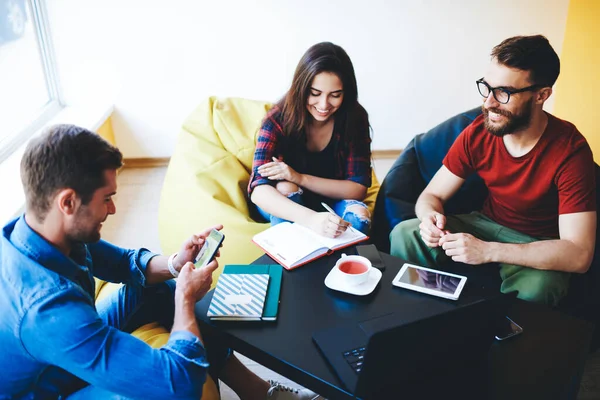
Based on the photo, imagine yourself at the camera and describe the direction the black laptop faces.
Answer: facing away from the viewer and to the left of the viewer

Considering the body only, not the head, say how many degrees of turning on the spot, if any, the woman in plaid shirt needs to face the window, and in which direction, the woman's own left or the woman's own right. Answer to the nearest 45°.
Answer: approximately 135° to the woman's own right

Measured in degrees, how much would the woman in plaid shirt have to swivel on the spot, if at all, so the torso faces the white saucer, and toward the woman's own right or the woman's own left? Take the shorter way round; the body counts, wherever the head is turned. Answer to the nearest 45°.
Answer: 0° — they already face it

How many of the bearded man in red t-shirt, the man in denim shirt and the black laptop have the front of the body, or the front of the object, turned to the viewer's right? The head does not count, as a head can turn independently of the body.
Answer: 1

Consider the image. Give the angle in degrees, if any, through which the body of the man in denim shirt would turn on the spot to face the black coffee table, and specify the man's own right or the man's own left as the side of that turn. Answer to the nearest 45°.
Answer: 0° — they already face it

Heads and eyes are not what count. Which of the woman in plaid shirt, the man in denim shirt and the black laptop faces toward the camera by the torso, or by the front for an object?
the woman in plaid shirt

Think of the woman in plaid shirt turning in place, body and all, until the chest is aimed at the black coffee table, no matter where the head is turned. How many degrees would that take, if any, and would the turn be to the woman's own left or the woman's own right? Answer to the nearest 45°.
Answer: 0° — they already face it

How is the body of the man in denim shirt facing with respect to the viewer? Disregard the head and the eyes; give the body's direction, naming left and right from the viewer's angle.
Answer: facing to the right of the viewer

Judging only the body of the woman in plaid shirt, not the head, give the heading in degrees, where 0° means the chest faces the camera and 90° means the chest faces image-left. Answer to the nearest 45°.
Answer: approximately 0°

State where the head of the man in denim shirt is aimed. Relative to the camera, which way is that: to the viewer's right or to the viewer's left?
to the viewer's right
